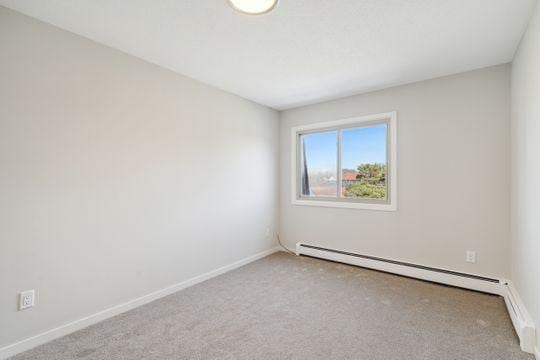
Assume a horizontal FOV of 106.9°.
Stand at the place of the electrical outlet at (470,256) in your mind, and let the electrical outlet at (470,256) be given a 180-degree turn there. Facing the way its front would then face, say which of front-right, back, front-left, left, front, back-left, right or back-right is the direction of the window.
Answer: left

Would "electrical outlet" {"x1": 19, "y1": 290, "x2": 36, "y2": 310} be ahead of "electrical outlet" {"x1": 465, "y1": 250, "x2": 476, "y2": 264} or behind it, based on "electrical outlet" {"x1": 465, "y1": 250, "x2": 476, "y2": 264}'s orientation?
ahead

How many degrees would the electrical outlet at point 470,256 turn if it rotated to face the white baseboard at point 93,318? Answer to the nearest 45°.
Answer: approximately 45° to its right

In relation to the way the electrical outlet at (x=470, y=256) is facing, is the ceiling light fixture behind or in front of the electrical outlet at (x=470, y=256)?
in front

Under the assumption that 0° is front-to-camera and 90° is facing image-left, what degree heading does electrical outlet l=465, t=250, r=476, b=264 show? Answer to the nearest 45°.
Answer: approximately 0°

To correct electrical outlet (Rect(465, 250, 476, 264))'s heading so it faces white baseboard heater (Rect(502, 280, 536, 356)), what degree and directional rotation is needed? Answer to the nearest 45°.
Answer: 0° — it already faces it
